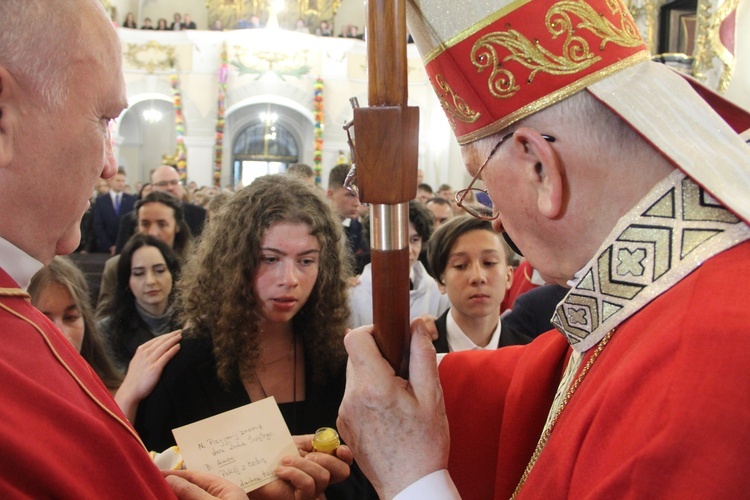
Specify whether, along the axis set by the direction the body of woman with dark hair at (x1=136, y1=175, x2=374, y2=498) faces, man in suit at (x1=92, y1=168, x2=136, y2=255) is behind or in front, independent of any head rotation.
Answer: behind

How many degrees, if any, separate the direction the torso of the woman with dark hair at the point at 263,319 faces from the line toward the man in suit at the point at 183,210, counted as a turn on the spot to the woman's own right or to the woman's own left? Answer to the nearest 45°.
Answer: approximately 135° to the woman's own left

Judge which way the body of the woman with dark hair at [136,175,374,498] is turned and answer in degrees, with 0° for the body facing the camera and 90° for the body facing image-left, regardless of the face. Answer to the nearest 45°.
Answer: approximately 315°

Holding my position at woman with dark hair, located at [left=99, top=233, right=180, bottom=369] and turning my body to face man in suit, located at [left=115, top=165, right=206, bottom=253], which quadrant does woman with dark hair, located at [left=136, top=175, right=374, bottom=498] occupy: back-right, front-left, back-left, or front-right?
back-right
